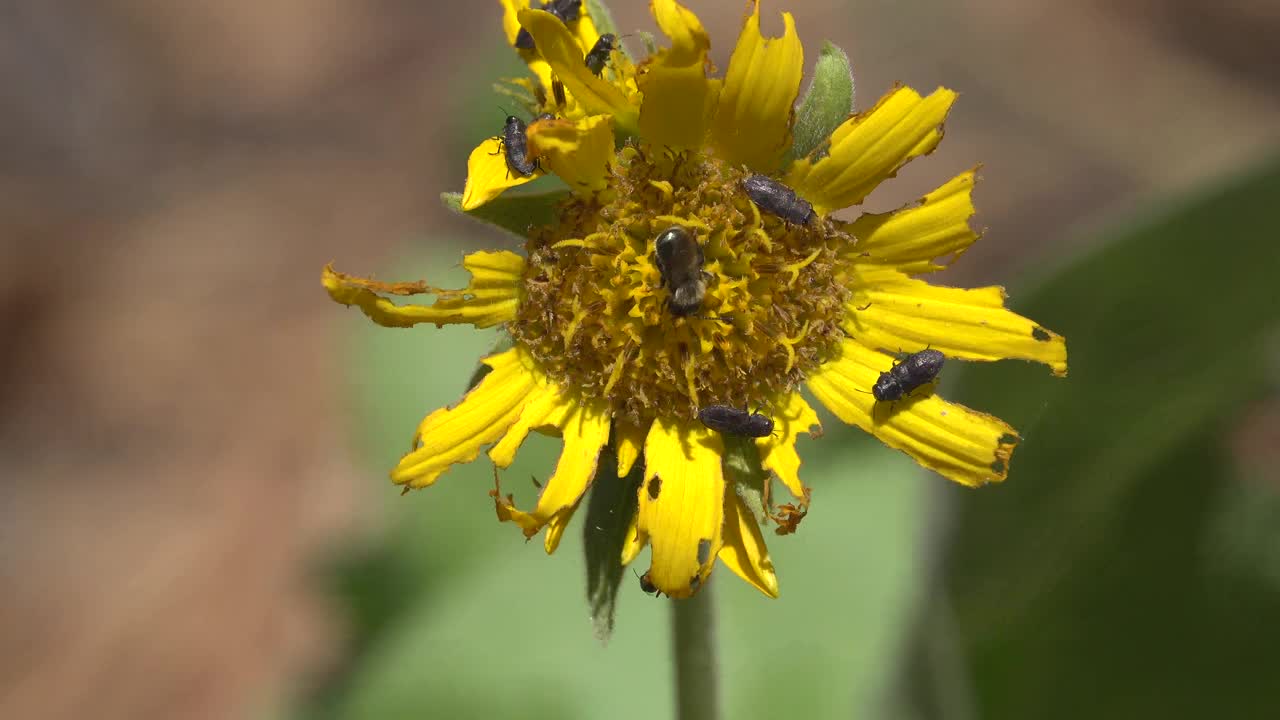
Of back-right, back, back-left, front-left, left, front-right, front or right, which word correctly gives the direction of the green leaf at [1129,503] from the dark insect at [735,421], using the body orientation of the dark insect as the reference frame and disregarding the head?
front-left

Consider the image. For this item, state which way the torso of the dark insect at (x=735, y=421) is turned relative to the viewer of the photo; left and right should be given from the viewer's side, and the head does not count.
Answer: facing to the right of the viewer

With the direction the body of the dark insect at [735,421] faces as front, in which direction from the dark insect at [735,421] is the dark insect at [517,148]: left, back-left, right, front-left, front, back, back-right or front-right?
back

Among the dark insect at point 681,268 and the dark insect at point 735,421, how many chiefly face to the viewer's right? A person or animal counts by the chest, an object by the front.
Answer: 1

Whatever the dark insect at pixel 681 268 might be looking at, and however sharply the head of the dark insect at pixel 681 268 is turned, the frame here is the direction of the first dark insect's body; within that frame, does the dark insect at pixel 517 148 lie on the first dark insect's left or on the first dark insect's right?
on the first dark insect's right

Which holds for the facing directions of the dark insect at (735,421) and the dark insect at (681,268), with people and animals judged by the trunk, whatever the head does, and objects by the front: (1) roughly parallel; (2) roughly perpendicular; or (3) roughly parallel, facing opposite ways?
roughly perpendicular

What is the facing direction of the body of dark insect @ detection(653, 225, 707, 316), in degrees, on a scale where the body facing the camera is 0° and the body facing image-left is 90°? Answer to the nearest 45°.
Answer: approximately 0°
